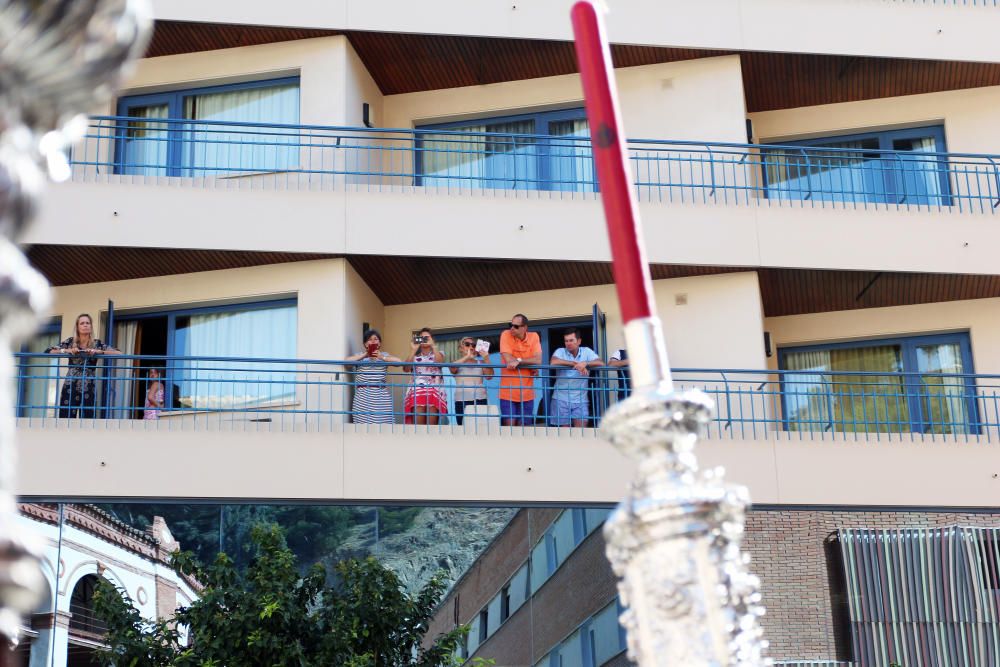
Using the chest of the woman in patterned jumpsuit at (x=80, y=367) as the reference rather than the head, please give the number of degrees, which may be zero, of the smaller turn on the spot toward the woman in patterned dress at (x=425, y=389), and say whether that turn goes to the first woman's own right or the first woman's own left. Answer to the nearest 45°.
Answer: approximately 90° to the first woman's own left

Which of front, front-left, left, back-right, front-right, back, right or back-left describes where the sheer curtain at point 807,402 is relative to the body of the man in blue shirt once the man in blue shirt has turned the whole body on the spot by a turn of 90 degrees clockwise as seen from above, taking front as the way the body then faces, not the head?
back-right

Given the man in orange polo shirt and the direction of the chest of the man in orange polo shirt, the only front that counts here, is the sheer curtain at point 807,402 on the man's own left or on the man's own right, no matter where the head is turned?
on the man's own left

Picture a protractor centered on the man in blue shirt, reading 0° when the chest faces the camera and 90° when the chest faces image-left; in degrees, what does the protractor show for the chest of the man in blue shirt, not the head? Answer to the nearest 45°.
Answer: approximately 0°

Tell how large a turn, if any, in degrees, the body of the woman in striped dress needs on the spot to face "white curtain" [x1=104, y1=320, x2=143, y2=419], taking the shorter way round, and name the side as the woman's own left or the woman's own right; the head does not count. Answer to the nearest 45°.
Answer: approximately 135° to the woman's own right

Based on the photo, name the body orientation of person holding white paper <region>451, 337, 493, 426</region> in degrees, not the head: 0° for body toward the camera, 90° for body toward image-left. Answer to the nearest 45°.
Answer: approximately 0°

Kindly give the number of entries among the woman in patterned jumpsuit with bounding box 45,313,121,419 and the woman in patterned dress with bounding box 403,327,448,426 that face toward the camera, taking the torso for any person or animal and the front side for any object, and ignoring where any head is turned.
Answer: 2
